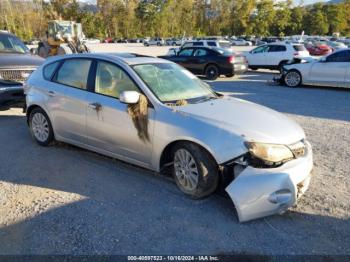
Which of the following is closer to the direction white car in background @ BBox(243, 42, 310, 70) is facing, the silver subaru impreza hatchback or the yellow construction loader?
the yellow construction loader

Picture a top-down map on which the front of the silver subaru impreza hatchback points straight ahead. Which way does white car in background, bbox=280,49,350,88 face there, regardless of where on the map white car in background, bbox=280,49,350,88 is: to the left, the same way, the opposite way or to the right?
the opposite way

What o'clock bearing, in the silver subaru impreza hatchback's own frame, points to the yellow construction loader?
The yellow construction loader is roughly at 7 o'clock from the silver subaru impreza hatchback.

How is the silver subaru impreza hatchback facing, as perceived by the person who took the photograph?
facing the viewer and to the right of the viewer

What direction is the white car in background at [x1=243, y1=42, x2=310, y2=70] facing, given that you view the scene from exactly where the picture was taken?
facing away from the viewer and to the left of the viewer

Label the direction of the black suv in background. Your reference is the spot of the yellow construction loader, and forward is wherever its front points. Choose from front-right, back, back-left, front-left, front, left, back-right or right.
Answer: front-right

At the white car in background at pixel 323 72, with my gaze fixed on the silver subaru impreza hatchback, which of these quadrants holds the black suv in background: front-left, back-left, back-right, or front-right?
front-right

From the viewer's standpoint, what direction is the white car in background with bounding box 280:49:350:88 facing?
to the viewer's left

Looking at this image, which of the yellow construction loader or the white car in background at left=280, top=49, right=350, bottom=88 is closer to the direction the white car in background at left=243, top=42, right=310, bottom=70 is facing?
the yellow construction loader

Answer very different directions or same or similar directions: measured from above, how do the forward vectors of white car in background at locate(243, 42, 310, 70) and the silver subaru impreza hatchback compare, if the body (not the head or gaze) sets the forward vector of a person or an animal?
very different directions

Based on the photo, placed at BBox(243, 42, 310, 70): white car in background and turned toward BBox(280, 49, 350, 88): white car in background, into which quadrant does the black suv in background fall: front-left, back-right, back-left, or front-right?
front-right
